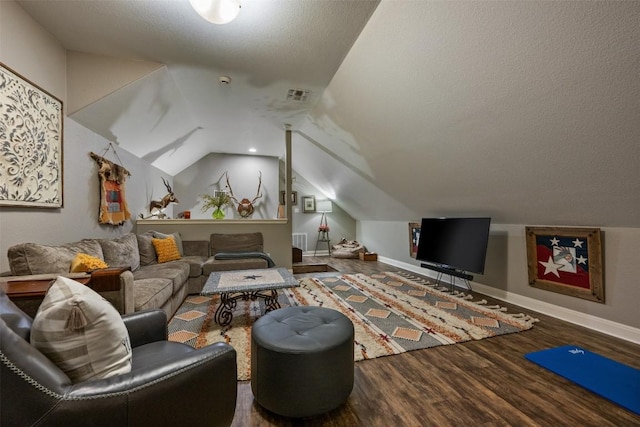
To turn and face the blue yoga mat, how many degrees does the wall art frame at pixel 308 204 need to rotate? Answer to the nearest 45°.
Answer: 0° — it already faces it

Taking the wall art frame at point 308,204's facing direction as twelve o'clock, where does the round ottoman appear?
The round ottoman is roughly at 12 o'clock from the wall art frame.

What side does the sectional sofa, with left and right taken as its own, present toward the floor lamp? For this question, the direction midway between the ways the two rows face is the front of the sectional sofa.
left

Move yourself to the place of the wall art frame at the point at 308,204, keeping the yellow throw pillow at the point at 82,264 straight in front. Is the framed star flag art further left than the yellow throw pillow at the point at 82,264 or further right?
left

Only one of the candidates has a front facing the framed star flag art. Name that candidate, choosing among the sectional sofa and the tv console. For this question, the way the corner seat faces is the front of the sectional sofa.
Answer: the sectional sofa

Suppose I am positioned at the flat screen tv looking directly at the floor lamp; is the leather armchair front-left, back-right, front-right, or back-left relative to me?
back-left

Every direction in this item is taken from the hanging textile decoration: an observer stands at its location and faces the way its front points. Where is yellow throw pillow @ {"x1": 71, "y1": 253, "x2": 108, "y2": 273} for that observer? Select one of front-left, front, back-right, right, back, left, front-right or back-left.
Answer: front-right

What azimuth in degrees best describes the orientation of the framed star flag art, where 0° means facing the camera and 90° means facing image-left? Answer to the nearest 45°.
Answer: approximately 45°

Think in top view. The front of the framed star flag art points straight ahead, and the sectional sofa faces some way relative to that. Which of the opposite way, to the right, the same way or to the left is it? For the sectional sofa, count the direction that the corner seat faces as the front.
the opposite way

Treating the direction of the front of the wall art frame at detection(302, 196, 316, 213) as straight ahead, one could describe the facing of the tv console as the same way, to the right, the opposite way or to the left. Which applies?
to the right

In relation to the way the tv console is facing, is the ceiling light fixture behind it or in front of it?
in front
